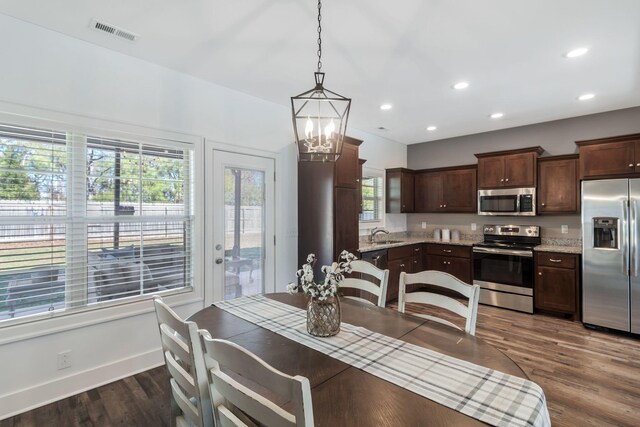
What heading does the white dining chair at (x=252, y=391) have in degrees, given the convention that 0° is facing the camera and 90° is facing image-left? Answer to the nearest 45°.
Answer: approximately 225°

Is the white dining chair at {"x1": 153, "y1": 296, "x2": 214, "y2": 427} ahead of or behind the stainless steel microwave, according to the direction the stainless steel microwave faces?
ahead

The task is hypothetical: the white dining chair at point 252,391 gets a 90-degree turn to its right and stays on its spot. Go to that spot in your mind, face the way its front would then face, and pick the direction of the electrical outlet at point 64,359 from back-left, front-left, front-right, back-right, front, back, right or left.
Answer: back

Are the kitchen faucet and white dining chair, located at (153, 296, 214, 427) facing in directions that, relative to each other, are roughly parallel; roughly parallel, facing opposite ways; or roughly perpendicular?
roughly perpendicular

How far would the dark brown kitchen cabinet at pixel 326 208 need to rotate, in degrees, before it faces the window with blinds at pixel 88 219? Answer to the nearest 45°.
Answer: approximately 90° to its right

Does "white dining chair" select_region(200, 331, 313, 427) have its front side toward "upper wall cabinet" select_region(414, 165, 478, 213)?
yes

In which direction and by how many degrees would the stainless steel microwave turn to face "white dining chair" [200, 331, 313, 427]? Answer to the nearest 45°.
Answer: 0° — it already faces it

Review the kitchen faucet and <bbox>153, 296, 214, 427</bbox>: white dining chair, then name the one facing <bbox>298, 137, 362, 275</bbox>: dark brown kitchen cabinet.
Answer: the white dining chair
